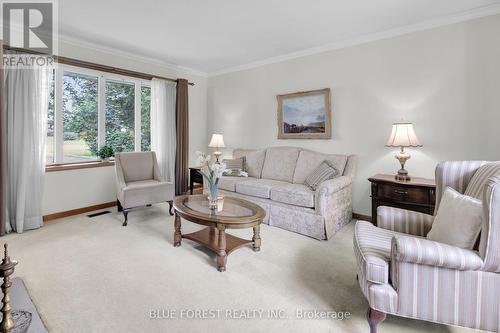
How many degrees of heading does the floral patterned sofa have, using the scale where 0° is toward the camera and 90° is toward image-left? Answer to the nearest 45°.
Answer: approximately 45°

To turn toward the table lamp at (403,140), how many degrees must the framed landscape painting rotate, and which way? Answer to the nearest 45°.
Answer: approximately 90° to its left

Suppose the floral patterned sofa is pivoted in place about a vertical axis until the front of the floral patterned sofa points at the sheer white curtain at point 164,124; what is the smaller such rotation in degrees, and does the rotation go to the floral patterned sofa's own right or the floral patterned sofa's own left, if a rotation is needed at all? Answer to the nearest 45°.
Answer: approximately 90° to the floral patterned sofa's own right

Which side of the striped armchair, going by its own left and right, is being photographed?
left

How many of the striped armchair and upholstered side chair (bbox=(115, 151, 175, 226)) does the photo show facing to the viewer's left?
1

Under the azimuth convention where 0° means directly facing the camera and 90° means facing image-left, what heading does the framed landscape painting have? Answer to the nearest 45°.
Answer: approximately 45°
